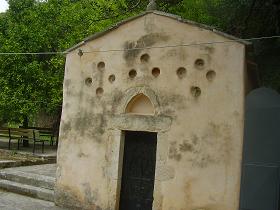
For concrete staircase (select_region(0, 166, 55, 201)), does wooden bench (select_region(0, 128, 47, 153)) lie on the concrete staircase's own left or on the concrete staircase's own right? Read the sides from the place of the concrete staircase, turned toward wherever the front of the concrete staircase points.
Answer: on the concrete staircase's own right

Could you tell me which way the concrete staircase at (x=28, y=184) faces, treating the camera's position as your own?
facing the viewer and to the left of the viewer

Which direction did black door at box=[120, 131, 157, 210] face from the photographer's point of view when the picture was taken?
facing the viewer
